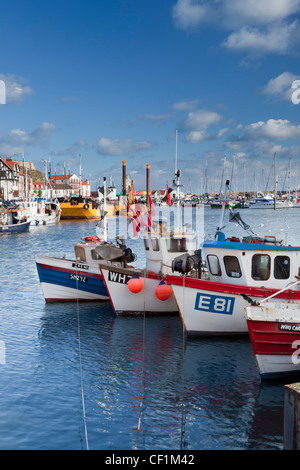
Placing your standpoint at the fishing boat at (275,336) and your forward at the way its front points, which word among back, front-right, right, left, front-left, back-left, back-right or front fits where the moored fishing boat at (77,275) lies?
front-right

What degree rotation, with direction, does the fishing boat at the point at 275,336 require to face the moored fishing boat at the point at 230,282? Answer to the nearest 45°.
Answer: approximately 45° to its right

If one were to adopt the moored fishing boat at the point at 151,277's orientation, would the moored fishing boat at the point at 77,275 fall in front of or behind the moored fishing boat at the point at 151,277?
in front

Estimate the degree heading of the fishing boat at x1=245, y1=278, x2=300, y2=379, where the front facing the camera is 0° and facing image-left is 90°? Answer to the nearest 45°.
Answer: approximately 90°

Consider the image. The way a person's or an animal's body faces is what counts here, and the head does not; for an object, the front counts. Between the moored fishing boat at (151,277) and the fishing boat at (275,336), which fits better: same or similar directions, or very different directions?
same or similar directions

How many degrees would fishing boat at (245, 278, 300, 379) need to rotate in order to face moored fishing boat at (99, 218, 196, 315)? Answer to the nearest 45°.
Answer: approximately 45° to its right

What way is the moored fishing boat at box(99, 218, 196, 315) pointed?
to the viewer's left

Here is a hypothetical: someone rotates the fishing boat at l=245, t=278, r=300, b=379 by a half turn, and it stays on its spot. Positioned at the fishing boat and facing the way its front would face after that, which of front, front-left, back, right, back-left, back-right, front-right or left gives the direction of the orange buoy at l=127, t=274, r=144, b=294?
back-left

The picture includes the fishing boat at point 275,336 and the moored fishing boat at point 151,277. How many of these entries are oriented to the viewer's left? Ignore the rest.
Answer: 2

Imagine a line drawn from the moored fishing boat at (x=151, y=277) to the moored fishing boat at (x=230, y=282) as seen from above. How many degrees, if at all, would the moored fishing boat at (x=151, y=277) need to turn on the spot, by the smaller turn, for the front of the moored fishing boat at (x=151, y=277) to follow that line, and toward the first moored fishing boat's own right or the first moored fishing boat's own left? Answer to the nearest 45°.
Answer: approximately 135° to the first moored fishing boat's own left

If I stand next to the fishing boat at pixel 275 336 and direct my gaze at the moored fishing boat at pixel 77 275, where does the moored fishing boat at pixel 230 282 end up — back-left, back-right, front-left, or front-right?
front-right

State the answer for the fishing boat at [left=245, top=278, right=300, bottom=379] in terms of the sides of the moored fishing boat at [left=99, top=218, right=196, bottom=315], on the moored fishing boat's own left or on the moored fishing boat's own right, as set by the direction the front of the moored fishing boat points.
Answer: on the moored fishing boat's own left
